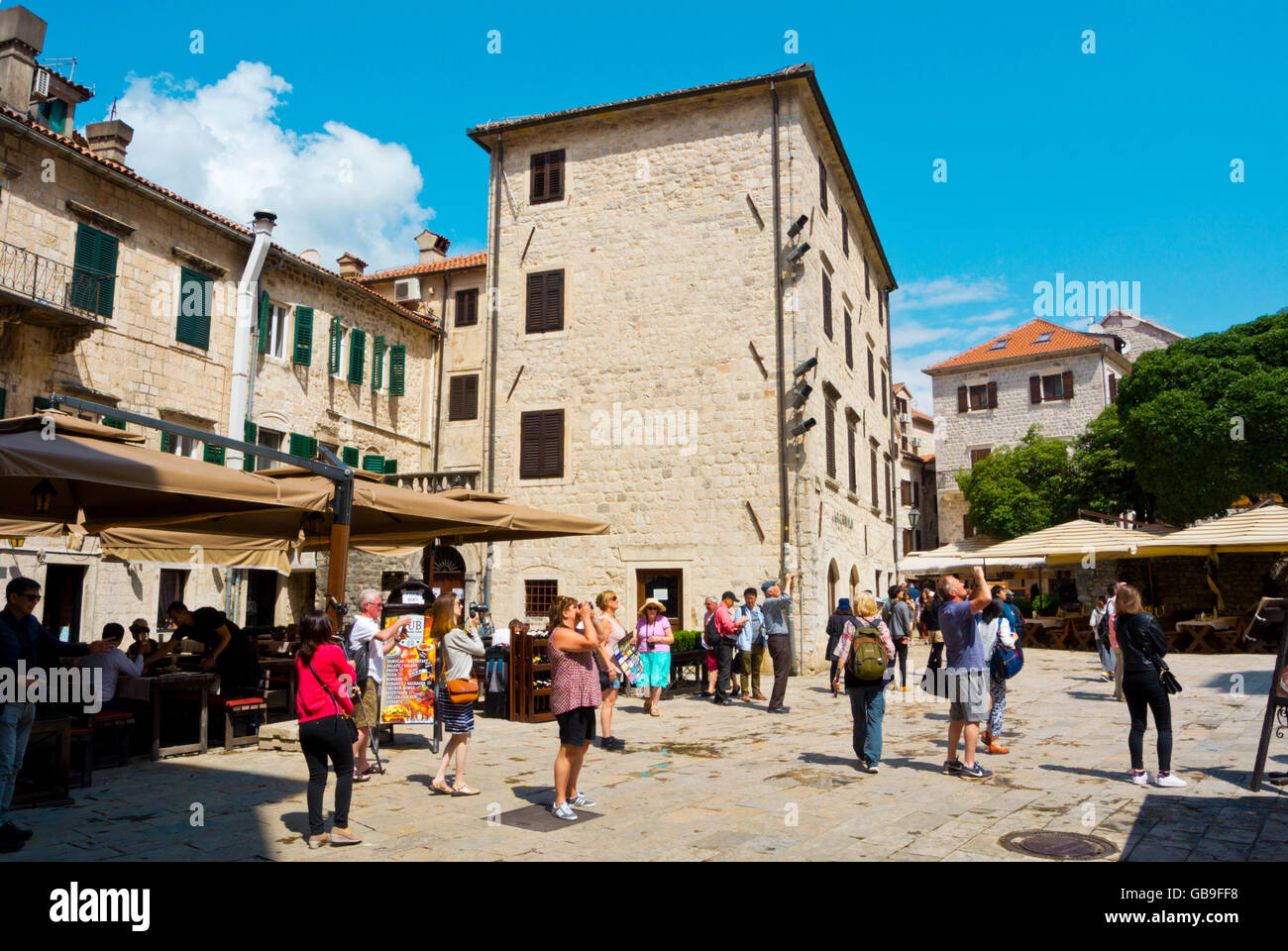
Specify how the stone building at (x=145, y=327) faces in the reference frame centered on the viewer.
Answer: facing the viewer and to the right of the viewer

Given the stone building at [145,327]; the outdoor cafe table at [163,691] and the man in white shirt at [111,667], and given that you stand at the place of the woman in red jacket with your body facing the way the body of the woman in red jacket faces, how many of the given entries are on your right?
0

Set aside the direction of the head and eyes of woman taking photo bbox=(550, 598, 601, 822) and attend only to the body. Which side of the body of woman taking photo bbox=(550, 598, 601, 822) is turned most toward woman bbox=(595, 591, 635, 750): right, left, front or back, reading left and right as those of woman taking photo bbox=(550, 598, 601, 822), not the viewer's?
left

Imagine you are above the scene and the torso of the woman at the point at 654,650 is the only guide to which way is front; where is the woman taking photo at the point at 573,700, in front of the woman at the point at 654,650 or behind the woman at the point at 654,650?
in front

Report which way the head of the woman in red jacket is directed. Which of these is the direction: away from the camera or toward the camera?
away from the camera

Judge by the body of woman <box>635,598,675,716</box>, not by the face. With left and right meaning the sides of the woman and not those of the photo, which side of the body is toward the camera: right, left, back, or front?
front

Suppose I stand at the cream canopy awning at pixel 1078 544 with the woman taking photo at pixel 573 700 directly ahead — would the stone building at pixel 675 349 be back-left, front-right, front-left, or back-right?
front-right

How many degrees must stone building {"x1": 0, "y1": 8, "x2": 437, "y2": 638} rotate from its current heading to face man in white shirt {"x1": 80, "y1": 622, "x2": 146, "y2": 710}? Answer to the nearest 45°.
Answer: approximately 45° to its right

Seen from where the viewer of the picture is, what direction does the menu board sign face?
facing the viewer

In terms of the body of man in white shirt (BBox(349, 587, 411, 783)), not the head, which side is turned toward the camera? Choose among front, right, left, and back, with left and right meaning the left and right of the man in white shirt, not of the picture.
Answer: right

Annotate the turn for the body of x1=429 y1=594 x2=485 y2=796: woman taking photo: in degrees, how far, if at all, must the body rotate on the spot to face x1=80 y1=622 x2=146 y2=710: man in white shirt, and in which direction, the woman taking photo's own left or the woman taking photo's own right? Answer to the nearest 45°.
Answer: approximately 135° to the woman taking photo's own left

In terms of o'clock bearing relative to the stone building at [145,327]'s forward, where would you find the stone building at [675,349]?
the stone building at [675,349] is roughly at 11 o'clock from the stone building at [145,327].

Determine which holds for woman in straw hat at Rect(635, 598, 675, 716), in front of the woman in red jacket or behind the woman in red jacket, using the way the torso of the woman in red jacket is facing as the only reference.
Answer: in front
